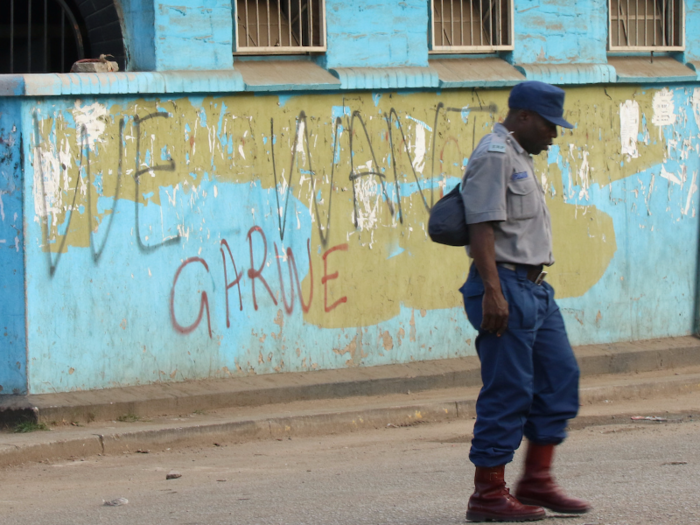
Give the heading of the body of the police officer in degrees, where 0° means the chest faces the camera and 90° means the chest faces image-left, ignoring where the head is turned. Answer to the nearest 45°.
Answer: approximately 270°

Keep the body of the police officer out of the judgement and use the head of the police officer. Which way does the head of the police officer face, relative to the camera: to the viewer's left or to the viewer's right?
to the viewer's right

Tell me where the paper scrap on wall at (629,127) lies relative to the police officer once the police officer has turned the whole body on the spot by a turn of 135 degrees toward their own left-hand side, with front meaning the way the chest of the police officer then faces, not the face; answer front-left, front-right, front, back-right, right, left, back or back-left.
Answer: front-right
